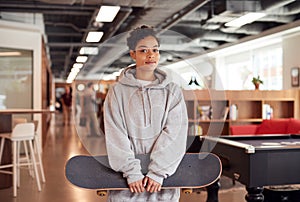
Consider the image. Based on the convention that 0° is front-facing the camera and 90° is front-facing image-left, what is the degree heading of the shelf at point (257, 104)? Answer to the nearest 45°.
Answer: approximately 0°

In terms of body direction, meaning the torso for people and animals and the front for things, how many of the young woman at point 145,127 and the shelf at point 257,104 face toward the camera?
2

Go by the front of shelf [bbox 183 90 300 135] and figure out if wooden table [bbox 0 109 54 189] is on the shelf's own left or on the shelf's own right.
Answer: on the shelf's own right

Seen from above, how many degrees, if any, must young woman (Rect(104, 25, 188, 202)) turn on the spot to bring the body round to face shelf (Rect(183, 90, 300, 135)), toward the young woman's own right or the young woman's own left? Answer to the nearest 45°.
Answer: approximately 180°

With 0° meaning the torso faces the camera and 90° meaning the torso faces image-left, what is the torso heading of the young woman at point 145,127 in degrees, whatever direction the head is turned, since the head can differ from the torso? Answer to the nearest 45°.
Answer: approximately 0°

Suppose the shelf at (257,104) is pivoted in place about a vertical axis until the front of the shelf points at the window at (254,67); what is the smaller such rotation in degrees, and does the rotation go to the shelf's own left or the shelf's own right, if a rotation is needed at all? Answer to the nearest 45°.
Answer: approximately 180°

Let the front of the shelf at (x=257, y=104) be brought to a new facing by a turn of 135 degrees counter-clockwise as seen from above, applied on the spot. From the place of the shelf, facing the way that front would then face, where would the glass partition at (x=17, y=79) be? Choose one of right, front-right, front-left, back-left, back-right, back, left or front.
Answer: back-left

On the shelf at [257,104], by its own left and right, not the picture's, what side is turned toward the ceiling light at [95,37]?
right
